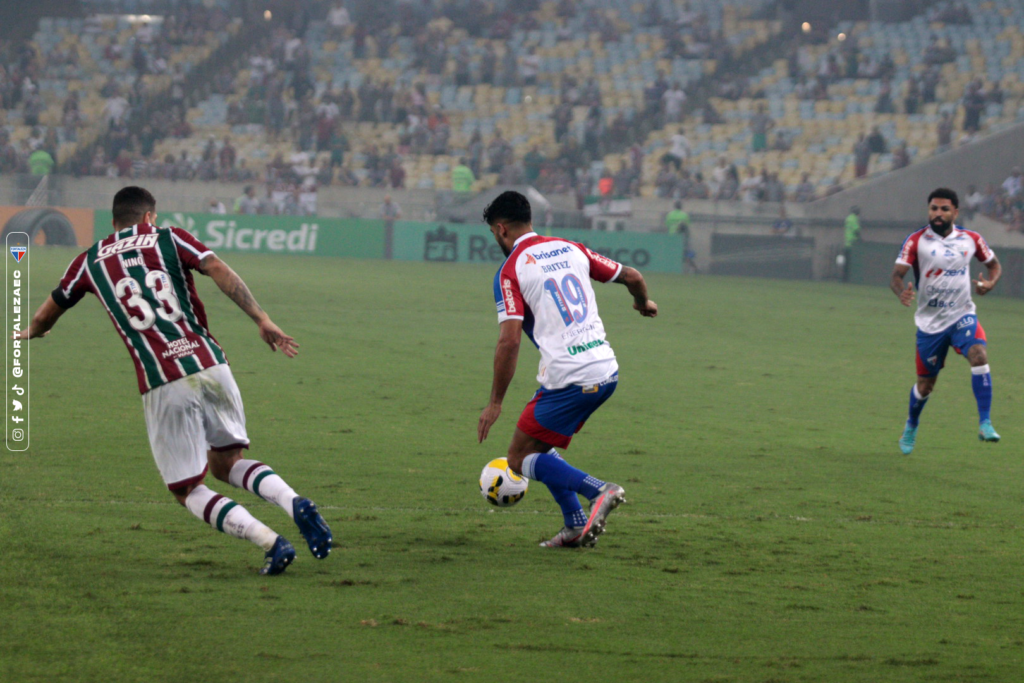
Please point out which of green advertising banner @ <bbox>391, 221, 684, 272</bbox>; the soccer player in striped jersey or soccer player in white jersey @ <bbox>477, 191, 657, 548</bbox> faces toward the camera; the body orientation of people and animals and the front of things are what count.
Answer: the green advertising banner

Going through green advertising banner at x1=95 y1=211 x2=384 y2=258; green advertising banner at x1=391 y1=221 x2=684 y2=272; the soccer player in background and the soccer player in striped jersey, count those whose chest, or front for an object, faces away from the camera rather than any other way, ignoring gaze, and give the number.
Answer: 1

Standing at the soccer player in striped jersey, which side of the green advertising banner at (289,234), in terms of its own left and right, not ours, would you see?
front

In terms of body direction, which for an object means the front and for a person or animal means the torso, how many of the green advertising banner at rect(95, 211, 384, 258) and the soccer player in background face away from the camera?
0

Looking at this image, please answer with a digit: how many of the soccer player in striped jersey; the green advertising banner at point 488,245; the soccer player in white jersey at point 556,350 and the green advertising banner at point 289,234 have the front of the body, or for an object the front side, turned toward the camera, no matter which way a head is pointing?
2

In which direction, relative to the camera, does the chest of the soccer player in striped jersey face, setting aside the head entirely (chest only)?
away from the camera

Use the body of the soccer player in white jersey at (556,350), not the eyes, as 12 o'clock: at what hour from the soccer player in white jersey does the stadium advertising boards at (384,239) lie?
The stadium advertising boards is roughly at 1 o'clock from the soccer player in white jersey.

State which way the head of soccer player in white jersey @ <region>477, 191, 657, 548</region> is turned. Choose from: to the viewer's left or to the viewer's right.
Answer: to the viewer's left

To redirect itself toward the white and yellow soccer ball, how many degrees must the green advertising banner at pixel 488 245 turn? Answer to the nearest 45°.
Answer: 0° — it already faces it

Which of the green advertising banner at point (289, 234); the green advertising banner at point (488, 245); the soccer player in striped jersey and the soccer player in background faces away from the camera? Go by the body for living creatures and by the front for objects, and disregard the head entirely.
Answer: the soccer player in striped jersey

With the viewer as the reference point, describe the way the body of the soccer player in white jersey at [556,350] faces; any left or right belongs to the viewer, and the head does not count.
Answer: facing away from the viewer and to the left of the viewer

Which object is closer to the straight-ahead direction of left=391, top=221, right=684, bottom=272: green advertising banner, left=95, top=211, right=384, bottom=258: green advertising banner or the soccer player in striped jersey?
the soccer player in striped jersey

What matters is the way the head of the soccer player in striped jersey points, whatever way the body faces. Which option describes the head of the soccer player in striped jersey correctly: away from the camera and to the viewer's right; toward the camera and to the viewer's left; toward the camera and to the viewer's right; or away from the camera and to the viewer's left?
away from the camera and to the viewer's right
